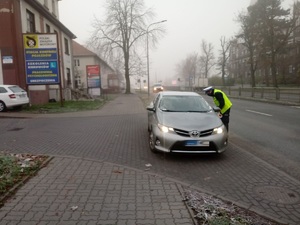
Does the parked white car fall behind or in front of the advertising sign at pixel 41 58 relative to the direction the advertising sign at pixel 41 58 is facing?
in front

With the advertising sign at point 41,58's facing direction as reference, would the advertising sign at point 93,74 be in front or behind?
behind

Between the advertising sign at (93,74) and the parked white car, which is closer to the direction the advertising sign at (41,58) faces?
the parked white car

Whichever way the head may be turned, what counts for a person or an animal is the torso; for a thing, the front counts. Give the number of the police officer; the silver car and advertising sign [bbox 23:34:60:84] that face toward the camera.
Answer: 2

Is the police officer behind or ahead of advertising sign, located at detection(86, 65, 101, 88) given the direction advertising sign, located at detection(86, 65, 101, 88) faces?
ahead

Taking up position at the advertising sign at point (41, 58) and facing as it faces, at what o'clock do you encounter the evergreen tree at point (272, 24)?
The evergreen tree is roughly at 8 o'clock from the advertising sign.

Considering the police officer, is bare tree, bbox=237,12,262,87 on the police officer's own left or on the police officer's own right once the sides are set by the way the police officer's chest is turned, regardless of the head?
on the police officer's own right

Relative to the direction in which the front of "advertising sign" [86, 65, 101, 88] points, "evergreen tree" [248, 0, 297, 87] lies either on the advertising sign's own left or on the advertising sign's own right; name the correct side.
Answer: on the advertising sign's own left

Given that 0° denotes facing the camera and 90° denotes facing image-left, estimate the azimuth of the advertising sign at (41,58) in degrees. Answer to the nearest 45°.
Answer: approximately 0°

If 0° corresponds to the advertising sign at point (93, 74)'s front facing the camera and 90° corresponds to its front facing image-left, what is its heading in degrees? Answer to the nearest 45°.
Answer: approximately 0°

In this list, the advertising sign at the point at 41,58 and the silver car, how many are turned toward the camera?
2

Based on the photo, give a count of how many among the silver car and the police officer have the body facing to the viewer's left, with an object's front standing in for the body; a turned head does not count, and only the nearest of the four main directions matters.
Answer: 1

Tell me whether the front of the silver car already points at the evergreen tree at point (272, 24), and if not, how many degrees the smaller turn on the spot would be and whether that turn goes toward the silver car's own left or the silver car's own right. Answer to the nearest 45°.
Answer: approximately 180°

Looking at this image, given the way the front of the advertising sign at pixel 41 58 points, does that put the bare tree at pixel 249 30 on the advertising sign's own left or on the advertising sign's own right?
on the advertising sign's own left

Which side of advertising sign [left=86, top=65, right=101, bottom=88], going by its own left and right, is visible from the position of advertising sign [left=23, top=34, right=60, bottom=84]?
front
